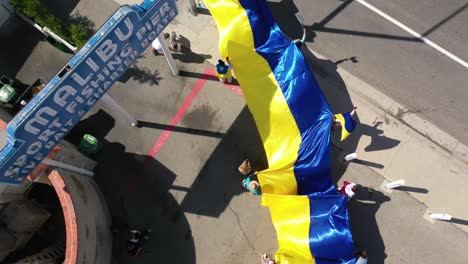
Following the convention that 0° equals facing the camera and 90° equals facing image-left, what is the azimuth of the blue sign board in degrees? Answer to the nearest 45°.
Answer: approximately 315°

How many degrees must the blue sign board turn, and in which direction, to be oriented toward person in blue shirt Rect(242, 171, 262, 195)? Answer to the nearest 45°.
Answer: approximately 45° to its left

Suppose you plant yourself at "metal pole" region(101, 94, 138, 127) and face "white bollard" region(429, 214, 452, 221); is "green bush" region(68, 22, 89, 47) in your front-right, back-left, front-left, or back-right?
back-left

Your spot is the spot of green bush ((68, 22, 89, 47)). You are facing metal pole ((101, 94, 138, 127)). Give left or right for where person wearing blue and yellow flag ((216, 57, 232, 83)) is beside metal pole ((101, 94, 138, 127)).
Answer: left

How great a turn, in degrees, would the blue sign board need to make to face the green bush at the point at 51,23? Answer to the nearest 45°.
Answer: approximately 135° to its left

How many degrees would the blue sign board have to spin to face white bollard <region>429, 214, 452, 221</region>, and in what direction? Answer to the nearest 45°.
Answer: approximately 45° to its left

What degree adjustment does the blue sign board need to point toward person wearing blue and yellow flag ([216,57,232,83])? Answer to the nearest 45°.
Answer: approximately 90° to its left

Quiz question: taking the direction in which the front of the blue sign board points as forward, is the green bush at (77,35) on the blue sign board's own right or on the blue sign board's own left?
on the blue sign board's own left
